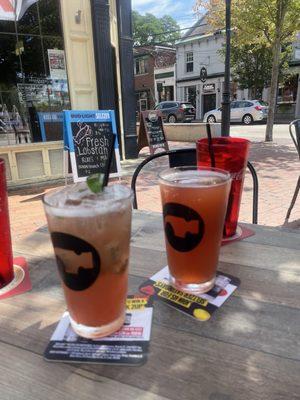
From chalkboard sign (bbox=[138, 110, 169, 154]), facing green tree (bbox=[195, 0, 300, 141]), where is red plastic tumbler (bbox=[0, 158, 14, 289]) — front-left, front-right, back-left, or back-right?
back-right

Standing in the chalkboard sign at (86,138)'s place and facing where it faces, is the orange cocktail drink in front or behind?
in front

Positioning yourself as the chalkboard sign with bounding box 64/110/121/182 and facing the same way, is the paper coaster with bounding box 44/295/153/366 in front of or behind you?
in front

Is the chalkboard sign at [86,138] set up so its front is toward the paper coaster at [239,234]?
yes

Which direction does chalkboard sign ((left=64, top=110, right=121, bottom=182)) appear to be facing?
toward the camera

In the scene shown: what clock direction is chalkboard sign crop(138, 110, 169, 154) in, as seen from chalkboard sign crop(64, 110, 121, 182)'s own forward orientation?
chalkboard sign crop(138, 110, 169, 154) is roughly at 7 o'clock from chalkboard sign crop(64, 110, 121, 182).

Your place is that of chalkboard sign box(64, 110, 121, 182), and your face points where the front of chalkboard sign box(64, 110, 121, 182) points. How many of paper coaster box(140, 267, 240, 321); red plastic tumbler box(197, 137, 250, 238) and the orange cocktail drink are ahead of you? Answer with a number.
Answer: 3

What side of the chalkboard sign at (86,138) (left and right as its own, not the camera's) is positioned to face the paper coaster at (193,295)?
front

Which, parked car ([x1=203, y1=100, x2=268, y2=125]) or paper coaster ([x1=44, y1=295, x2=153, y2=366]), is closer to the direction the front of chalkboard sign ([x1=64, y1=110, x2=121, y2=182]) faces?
the paper coaster

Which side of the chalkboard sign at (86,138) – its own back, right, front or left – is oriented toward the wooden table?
front

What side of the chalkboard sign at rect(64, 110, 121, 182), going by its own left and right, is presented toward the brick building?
back

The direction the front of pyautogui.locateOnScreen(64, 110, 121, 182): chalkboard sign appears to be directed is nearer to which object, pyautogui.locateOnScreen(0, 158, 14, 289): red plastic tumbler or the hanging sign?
the red plastic tumbler

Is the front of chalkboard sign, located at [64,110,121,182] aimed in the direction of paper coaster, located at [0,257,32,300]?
yes

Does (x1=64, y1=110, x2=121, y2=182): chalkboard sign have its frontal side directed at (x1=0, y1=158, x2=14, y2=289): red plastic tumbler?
yes

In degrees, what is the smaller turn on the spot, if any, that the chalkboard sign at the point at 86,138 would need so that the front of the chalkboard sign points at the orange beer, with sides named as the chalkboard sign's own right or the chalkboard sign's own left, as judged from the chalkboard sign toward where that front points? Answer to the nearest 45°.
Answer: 0° — it already faces it
